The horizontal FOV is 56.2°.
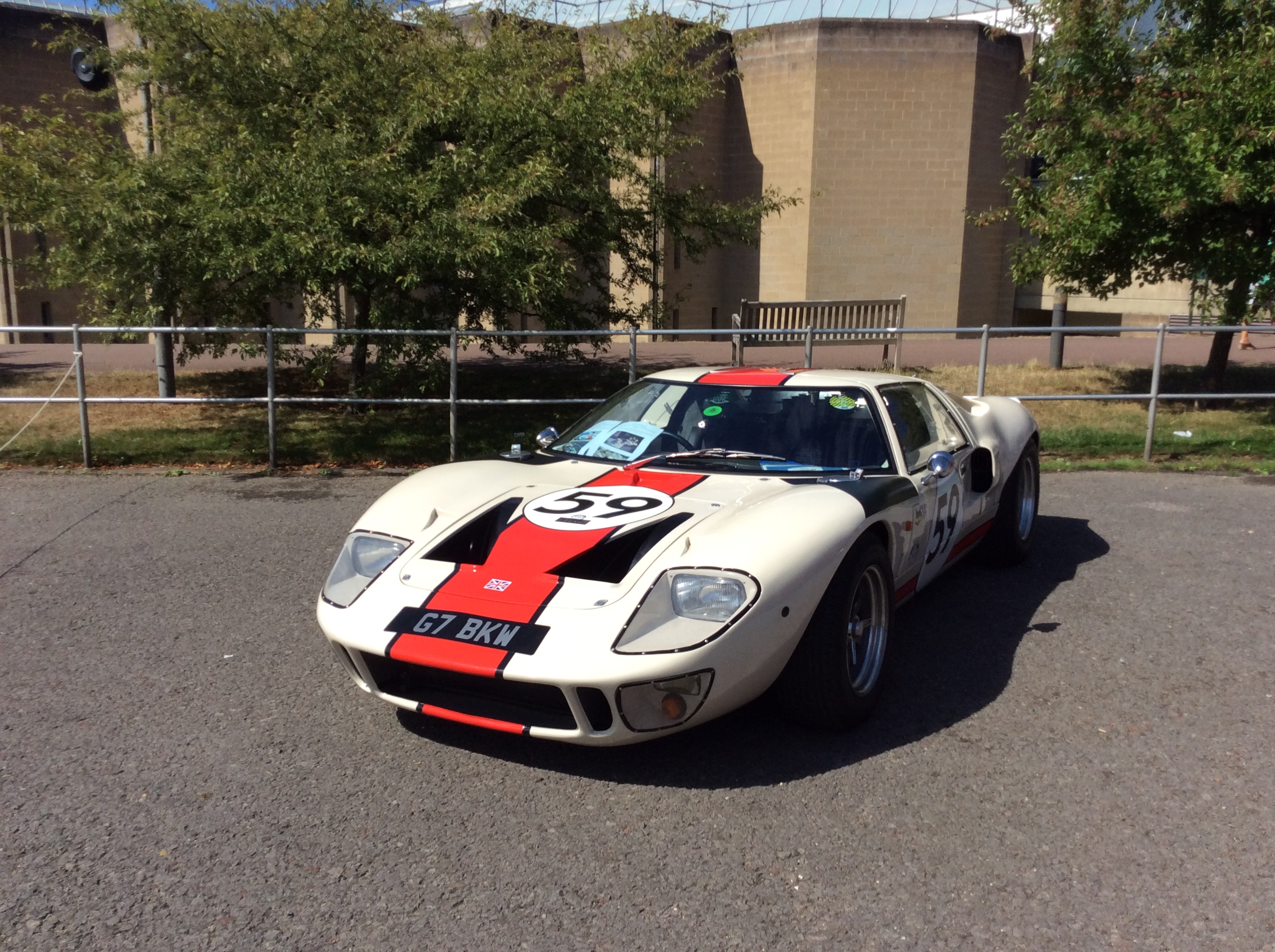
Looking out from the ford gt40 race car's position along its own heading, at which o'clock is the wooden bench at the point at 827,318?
The wooden bench is roughly at 5 o'clock from the ford gt40 race car.

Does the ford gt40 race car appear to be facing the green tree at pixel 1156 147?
no

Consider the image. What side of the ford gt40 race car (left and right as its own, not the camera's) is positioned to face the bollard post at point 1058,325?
back

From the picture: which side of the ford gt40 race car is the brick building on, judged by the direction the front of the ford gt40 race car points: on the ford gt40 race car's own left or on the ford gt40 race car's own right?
on the ford gt40 race car's own right

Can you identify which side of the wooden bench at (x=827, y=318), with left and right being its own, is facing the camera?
back

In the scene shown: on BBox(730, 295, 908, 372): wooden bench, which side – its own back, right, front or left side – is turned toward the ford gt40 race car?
back

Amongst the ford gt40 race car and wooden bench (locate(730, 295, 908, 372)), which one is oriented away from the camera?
the wooden bench

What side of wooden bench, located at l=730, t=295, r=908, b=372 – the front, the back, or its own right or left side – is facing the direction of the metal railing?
back

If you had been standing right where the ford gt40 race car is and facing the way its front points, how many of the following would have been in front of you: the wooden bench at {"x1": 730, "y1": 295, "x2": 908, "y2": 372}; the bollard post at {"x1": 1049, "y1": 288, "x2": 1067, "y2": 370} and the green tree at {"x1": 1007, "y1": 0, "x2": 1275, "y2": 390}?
0

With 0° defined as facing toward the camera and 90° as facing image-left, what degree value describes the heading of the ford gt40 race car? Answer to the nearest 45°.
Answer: approximately 45°

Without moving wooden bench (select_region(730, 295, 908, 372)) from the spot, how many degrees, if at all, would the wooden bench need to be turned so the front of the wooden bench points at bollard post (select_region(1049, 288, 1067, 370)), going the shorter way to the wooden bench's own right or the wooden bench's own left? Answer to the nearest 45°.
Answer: approximately 135° to the wooden bench's own right
